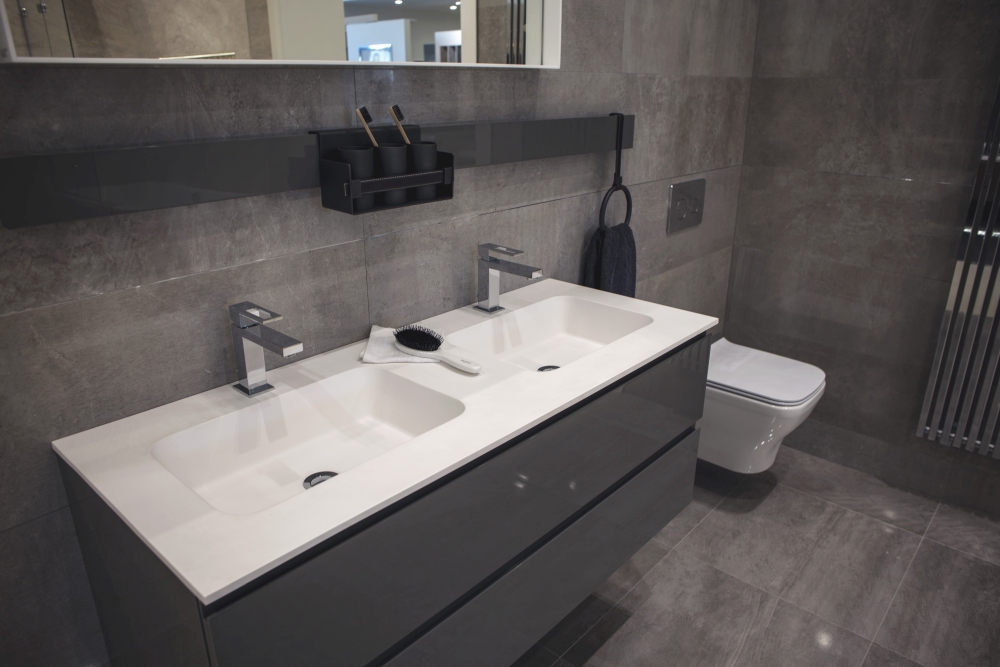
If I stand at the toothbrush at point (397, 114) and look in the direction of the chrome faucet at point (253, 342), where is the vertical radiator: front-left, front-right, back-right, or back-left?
back-left

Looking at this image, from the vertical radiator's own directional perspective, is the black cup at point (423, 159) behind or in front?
in front

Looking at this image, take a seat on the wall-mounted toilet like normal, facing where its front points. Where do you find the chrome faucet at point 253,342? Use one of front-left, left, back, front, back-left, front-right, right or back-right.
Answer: right

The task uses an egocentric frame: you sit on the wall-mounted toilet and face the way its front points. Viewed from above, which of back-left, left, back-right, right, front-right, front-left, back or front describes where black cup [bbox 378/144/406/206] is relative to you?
right

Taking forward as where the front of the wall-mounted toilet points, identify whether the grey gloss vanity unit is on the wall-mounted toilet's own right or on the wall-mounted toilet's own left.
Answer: on the wall-mounted toilet's own right

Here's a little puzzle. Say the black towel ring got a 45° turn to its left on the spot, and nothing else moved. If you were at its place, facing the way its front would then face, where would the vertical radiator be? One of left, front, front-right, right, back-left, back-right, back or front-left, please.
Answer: front

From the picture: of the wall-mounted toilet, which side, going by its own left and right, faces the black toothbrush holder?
right

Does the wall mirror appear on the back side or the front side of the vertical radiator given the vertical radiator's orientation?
on the front side

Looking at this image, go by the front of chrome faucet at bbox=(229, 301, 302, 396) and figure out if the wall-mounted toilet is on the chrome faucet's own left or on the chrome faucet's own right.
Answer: on the chrome faucet's own left

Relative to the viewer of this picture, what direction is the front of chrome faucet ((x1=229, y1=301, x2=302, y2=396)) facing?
facing the viewer and to the right of the viewer

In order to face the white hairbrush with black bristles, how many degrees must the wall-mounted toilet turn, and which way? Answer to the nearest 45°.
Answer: approximately 90° to its right
